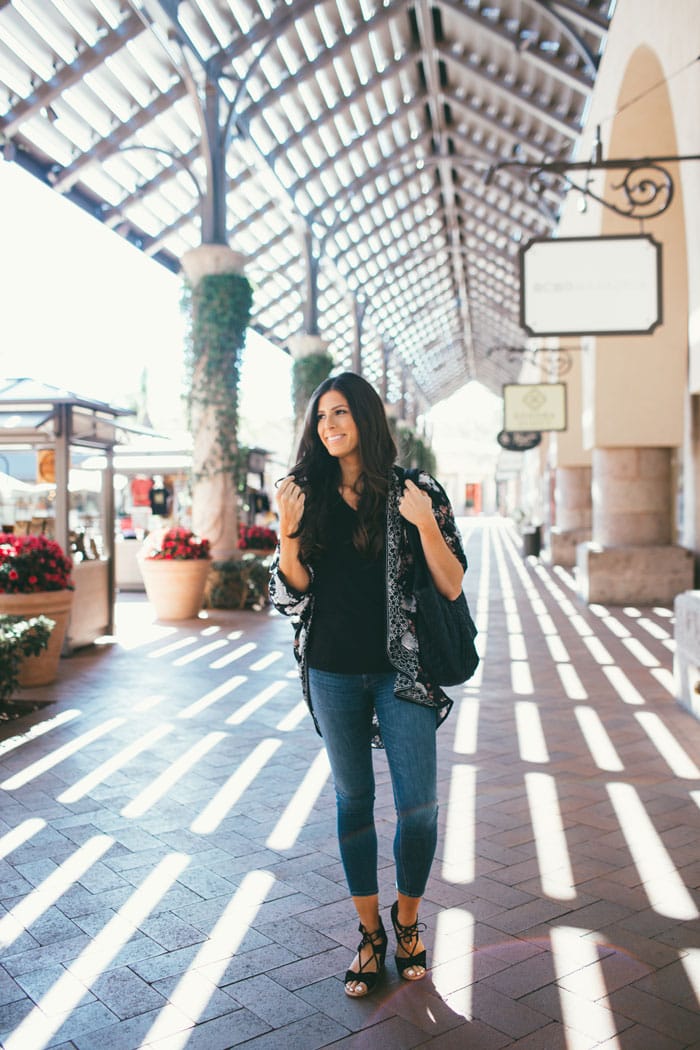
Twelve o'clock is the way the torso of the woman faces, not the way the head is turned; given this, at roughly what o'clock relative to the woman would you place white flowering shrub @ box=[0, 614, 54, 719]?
The white flowering shrub is roughly at 5 o'clock from the woman.

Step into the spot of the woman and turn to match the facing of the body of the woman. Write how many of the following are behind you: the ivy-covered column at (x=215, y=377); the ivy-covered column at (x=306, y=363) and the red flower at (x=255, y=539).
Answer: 3

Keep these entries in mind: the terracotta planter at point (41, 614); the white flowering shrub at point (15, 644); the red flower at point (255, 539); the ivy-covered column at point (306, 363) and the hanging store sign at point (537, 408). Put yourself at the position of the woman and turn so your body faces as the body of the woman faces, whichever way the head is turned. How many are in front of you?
0

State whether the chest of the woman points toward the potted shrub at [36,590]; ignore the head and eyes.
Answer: no

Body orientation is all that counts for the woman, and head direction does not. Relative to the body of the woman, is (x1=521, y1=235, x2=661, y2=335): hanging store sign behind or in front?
behind

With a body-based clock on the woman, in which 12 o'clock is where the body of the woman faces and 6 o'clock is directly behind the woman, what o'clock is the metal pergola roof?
The metal pergola roof is roughly at 6 o'clock from the woman.

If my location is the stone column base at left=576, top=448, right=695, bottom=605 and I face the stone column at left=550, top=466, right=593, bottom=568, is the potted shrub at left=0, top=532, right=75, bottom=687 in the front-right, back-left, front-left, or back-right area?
back-left

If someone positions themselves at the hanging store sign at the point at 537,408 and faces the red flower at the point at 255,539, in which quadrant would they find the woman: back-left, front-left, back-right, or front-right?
front-left

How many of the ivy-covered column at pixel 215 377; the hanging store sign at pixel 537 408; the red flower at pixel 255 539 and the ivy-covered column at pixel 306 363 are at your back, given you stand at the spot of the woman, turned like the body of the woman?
4

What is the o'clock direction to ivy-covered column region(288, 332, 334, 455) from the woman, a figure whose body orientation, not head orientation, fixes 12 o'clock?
The ivy-covered column is roughly at 6 o'clock from the woman.

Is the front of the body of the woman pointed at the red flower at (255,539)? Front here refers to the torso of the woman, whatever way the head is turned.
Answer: no

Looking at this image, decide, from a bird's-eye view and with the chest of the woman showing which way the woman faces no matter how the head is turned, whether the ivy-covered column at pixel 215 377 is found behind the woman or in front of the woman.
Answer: behind

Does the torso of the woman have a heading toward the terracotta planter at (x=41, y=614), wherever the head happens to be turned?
no

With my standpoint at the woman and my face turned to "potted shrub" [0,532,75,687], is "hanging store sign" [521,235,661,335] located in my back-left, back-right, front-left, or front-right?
front-right

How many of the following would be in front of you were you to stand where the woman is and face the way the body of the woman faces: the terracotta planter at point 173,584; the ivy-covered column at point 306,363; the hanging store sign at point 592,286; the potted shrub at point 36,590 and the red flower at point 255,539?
0

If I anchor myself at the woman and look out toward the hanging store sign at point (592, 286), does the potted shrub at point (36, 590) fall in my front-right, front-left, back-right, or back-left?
front-left

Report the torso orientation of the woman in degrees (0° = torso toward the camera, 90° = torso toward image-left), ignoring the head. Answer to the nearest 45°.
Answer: approximately 0°
